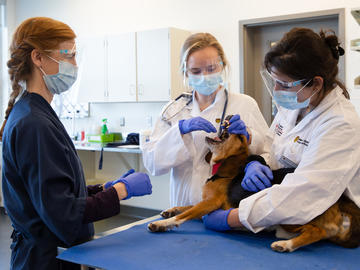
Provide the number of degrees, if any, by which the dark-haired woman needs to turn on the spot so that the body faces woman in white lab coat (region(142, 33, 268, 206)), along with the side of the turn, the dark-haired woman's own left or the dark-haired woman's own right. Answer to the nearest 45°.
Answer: approximately 90° to the dark-haired woman's own right

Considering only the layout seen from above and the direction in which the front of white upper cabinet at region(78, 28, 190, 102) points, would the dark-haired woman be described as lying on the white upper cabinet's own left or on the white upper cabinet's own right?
on the white upper cabinet's own left

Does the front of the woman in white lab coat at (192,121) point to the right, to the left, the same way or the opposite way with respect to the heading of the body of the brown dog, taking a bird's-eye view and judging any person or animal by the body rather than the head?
to the left

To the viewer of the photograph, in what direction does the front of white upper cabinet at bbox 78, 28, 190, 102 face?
facing the viewer and to the left of the viewer

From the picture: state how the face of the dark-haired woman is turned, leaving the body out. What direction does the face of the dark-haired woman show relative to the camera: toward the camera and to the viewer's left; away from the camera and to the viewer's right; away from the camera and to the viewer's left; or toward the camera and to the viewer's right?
toward the camera and to the viewer's left

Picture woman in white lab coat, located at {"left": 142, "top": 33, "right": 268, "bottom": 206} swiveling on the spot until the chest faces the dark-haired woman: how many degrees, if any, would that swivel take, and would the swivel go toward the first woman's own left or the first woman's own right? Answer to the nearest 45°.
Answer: approximately 45° to the first woman's own left

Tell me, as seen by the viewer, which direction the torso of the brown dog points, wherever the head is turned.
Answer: to the viewer's left

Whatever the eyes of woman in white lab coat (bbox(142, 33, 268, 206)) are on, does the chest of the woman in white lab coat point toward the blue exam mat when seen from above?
yes

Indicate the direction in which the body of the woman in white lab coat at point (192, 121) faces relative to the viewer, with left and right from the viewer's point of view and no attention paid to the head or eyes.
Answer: facing the viewer

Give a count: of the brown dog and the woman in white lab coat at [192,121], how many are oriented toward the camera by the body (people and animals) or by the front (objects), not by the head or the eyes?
1

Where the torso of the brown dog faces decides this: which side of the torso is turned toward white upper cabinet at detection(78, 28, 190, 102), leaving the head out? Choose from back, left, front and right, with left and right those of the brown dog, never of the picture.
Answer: right
